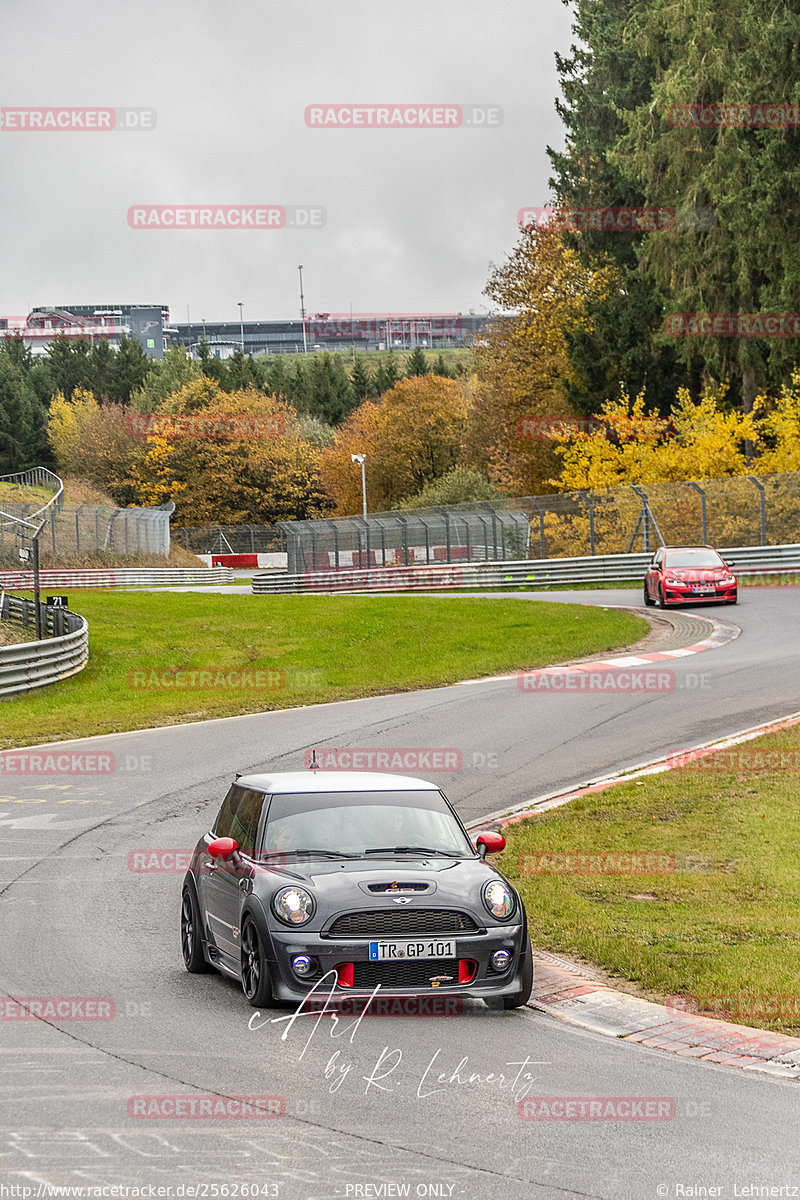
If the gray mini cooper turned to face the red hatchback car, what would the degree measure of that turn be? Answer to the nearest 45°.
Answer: approximately 180°

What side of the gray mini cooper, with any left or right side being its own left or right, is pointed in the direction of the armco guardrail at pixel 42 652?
back

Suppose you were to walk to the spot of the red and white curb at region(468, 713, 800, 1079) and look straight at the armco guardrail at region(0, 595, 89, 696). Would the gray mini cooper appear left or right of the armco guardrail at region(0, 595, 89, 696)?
left

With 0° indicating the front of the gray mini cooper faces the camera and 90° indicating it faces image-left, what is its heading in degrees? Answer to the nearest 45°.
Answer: approximately 0°

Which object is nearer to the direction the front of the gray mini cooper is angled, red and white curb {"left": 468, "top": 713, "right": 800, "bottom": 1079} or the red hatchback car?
the red and white curb

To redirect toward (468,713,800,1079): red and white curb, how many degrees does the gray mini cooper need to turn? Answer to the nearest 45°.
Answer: approximately 90° to its left
